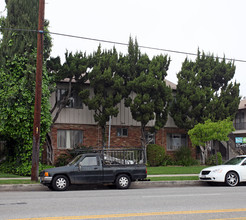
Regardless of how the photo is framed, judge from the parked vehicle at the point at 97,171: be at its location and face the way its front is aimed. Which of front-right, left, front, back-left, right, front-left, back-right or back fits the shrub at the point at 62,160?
right

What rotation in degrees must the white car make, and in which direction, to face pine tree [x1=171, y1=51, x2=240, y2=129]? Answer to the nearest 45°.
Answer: approximately 135° to its right

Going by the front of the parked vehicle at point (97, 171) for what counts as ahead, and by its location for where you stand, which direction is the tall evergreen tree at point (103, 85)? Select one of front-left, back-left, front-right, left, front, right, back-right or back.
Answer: right

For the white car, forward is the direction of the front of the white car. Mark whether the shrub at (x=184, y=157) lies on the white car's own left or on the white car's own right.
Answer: on the white car's own right

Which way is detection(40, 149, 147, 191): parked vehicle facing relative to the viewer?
to the viewer's left

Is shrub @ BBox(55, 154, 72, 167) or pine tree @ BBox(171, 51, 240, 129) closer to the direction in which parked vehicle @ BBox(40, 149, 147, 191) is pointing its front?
the shrub

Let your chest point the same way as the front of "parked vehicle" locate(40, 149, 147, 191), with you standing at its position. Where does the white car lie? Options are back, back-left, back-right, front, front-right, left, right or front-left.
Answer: back

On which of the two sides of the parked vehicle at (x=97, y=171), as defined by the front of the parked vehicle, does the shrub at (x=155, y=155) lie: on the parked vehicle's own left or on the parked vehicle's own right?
on the parked vehicle's own right

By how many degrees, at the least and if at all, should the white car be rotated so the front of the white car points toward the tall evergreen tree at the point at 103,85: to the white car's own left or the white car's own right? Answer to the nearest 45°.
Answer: approximately 90° to the white car's own right

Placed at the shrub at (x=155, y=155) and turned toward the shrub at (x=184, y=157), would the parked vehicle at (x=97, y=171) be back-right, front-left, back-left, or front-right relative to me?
back-right

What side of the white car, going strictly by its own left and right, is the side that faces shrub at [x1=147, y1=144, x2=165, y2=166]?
right

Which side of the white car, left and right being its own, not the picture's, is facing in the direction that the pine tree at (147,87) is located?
right

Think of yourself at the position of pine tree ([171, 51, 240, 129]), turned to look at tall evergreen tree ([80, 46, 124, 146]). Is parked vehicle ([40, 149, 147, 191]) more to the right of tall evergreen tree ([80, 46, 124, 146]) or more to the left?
left

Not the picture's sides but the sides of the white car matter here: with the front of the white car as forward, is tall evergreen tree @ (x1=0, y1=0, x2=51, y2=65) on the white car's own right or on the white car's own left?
on the white car's own right

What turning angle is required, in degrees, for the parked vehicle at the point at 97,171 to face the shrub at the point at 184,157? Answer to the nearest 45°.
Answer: approximately 135° to its right
